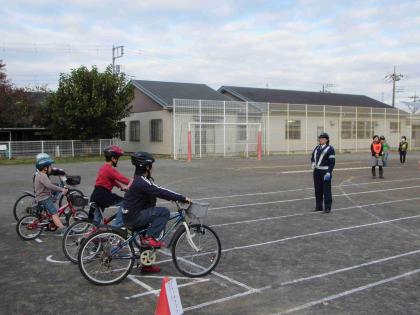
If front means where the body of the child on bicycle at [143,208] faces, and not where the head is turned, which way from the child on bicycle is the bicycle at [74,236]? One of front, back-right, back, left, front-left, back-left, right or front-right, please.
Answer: back-left

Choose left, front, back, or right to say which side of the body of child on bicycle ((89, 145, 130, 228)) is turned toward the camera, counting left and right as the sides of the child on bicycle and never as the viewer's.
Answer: right

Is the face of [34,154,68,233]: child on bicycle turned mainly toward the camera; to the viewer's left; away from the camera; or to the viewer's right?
to the viewer's right

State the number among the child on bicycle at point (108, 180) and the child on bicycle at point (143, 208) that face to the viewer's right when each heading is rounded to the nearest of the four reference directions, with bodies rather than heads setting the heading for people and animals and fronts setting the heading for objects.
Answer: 2

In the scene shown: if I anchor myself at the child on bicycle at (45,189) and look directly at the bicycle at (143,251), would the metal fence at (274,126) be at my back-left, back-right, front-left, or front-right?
back-left

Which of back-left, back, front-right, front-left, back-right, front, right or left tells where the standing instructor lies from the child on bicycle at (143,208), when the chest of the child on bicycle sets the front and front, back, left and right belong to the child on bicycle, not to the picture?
front-left

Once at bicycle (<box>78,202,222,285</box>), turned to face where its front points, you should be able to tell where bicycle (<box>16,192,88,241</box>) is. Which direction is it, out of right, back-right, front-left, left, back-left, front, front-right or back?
back-left

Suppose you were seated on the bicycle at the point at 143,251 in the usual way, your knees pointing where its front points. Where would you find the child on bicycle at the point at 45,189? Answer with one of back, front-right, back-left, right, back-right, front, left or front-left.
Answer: back-left

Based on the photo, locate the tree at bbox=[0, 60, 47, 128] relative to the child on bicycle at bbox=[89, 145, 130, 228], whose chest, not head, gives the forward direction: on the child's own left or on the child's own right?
on the child's own left

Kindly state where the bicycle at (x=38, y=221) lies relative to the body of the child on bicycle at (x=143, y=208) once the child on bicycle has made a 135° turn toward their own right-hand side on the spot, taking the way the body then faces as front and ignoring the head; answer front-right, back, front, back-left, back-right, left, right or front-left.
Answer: right

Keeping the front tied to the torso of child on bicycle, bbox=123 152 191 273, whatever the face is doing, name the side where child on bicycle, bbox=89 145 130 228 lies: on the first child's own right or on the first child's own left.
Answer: on the first child's own left

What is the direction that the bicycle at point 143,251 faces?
to the viewer's right

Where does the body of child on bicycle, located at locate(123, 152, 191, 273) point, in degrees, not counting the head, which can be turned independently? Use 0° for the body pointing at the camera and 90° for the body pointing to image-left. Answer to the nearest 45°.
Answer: approximately 270°

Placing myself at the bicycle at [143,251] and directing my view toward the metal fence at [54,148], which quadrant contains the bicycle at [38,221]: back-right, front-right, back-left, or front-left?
front-left

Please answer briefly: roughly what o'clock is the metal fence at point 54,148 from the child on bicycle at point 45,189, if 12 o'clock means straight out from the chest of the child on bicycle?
The metal fence is roughly at 9 o'clock from the child on bicycle.

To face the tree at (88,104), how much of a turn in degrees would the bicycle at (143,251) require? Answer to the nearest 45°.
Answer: approximately 90° to its left

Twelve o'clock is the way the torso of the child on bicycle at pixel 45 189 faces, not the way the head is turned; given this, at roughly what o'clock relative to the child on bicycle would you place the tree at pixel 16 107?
The tree is roughly at 9 o'clock from the child on bicycle.

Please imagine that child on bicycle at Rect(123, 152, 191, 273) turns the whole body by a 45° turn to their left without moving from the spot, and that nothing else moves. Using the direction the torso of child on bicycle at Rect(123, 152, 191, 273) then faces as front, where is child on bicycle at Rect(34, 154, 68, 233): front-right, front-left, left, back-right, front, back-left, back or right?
left

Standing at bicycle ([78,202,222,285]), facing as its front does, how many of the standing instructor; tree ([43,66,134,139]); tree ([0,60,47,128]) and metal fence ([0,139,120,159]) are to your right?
0

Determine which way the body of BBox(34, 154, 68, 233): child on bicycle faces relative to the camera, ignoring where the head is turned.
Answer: to the viewer's right

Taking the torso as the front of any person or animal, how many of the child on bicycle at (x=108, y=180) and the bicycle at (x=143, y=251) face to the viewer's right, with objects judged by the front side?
2
